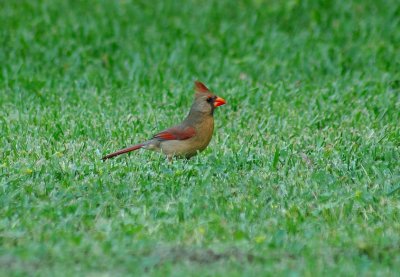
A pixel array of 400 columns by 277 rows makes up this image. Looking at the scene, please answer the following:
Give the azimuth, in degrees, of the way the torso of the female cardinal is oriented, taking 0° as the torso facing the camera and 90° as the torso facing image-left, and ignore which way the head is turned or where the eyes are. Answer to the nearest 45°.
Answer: approximately 270°
